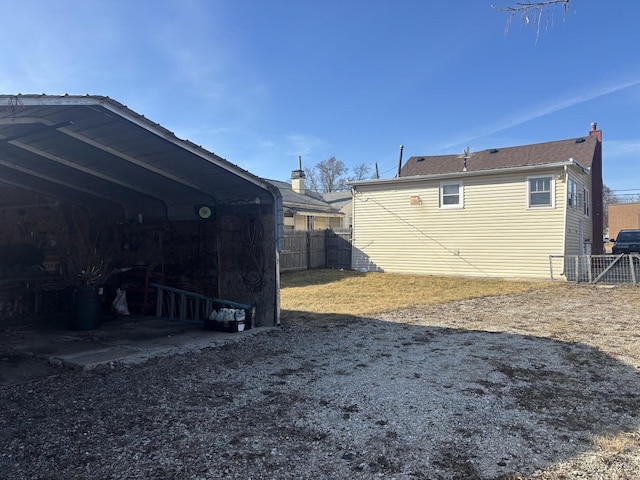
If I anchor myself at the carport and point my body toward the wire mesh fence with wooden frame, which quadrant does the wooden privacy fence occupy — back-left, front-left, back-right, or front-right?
front-left

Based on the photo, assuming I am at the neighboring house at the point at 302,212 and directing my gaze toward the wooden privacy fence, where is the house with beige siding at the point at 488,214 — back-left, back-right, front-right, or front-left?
front-left

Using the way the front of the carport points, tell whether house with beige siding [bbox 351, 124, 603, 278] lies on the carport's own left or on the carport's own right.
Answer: on the carport's own left

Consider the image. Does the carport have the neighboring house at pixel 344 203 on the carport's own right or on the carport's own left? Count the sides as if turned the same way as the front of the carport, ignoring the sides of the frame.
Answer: on the carport's own left

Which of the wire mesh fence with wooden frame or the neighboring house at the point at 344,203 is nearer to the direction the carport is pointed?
the wire mesh fence with wooden frame
